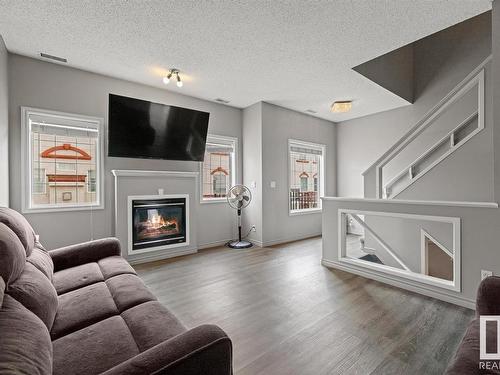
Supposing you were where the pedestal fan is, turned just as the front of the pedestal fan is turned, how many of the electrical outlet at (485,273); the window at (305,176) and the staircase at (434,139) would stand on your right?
0

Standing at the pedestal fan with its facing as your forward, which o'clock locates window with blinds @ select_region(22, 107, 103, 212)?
The window with blinds is roughly at 2 o'clock from the pedestal fan.

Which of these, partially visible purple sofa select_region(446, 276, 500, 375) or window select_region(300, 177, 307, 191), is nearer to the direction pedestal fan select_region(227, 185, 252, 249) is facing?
the partially visible purple sofa

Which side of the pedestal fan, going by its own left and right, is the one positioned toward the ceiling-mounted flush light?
left

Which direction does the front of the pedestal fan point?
toward the camera

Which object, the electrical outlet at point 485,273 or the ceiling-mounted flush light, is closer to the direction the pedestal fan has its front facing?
the electrical outlet

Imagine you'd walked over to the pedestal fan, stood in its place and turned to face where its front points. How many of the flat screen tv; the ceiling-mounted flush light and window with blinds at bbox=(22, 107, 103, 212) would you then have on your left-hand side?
1

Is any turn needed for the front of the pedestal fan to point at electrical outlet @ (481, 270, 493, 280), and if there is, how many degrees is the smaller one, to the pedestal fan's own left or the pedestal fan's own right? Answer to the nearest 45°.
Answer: approximately 45° to the pedestal fan's own left

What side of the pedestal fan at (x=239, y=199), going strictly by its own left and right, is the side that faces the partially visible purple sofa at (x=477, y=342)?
front

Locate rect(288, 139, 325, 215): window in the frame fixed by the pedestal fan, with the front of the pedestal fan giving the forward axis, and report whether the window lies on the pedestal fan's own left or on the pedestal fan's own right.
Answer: on the pedestal fan's own left

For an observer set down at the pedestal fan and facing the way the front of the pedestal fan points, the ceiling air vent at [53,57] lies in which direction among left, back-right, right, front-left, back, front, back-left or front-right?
front-right

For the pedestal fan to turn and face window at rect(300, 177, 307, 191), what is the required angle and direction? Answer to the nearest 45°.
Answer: approximately 135° to its left
